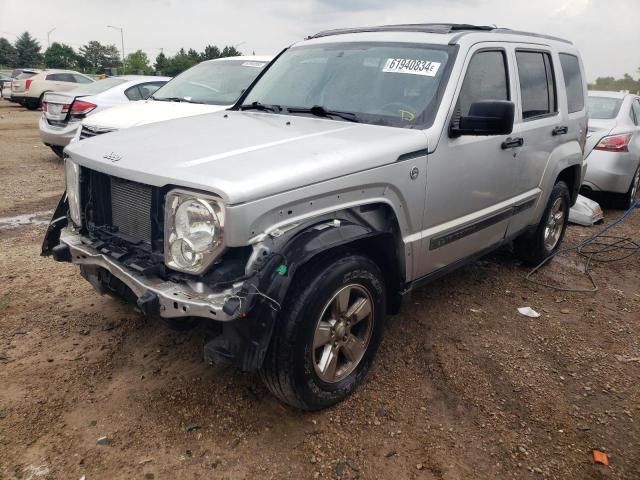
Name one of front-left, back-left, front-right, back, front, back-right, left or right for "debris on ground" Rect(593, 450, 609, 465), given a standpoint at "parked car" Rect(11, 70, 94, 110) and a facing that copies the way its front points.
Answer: back-right

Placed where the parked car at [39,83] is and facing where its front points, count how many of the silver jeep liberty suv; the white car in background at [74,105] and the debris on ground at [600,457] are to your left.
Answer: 0

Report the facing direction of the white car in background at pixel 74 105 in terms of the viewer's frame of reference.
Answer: facing away from the viewer and to the right of the viewer

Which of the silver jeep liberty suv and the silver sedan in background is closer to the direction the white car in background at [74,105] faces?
the silver sedan in background

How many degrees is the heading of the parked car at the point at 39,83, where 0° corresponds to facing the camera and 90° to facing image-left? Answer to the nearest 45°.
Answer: approximately 225°

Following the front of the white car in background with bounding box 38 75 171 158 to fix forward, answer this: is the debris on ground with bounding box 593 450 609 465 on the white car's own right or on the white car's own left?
on the white car's own right

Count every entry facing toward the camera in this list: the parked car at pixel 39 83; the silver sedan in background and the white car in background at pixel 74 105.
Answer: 0

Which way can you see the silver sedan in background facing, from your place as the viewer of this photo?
facing away from the viewer and to the right of the viewer

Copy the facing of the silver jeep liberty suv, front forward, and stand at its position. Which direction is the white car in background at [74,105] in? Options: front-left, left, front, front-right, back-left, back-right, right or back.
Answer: right

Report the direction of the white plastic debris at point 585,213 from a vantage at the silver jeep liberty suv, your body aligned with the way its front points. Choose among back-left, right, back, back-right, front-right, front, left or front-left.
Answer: back

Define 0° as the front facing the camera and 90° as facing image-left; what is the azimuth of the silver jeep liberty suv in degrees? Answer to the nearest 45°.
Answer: approximately 45°

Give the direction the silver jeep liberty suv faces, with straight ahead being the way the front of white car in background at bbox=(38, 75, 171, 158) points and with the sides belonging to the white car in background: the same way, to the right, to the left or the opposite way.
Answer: the opposite way

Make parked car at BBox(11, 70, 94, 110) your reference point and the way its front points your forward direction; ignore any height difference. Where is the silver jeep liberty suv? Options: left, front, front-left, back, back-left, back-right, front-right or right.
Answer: back-right

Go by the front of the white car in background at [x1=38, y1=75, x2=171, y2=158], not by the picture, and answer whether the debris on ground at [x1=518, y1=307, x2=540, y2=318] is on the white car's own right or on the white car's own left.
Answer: on the white car's own right
